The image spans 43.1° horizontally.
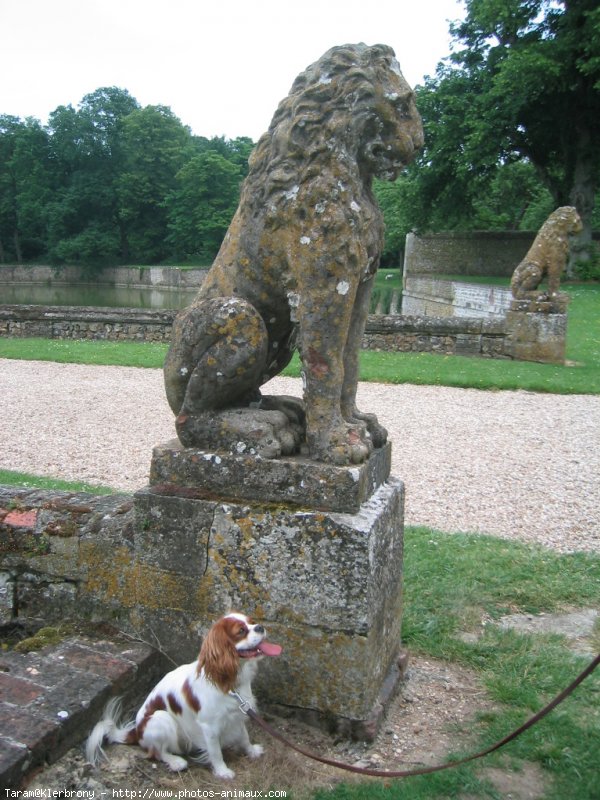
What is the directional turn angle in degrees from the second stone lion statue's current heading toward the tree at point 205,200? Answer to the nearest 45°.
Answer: approximately 135° to its left

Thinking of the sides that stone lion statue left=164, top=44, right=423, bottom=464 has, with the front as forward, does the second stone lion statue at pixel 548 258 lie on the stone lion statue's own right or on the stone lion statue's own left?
on the stone lion statue's own left

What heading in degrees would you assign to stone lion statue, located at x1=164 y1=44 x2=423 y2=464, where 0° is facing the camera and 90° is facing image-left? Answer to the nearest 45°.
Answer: approximately 270°

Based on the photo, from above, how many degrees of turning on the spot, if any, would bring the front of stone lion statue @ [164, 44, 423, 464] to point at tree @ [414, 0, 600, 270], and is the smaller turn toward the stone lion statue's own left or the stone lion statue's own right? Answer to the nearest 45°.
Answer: approximately 90° to the stone lion statue's own left

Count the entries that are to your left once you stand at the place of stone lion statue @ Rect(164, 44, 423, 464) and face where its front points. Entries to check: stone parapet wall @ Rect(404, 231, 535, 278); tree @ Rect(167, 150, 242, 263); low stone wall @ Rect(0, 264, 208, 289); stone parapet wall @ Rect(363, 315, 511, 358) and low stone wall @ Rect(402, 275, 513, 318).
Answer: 5

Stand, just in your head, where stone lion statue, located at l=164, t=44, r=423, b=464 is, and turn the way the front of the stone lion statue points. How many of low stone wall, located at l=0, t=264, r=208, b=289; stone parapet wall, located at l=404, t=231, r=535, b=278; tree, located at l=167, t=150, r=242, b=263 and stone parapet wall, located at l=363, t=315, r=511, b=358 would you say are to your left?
4

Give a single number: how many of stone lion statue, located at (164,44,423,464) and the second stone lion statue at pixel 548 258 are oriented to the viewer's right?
2

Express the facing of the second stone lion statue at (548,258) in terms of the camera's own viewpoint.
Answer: facing to the right of the viewer

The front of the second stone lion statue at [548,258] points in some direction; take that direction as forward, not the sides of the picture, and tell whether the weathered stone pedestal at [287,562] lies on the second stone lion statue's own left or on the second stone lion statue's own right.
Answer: on the second stone lion statue's own right

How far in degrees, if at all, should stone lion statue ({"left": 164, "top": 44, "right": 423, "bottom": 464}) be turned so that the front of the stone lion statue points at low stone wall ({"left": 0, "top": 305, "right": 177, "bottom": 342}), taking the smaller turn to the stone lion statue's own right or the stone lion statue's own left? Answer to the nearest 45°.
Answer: approximately 90° to the stone lion statue's own left

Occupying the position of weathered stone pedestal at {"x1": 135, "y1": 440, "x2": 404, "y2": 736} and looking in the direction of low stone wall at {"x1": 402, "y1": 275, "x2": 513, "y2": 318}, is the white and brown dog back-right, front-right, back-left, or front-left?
back-left

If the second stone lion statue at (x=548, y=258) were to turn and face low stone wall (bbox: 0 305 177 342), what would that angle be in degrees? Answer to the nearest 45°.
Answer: approximately 180°

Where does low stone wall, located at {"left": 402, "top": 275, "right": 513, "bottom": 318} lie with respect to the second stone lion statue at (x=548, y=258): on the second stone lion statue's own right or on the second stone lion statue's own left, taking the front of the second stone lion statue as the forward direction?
on the second stone lion statue's own left

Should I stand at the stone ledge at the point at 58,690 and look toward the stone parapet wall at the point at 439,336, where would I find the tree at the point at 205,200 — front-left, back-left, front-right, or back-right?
front-left

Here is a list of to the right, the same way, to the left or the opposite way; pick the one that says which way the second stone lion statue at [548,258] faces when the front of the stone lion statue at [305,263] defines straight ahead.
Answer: the same way

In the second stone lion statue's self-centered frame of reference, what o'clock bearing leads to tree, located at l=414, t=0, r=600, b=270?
The tree is roughly at 9 o'clock from the second stone lion statue.

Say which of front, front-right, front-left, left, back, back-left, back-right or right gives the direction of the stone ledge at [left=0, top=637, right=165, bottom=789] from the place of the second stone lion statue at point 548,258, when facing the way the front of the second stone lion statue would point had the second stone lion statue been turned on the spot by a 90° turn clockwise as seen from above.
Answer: front
